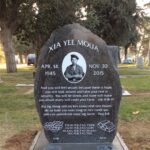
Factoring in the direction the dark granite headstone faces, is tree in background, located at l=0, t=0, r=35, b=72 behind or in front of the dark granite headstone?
behind

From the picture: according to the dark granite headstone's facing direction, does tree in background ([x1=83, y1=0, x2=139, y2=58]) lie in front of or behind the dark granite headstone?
behind

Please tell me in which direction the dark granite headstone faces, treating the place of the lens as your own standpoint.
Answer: facing the viewer

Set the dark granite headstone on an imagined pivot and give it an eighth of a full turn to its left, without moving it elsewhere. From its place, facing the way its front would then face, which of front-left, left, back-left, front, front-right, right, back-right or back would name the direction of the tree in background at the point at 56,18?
back-left
